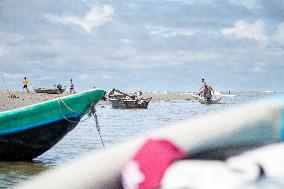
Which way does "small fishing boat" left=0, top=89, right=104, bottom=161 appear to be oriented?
to the viewer's right

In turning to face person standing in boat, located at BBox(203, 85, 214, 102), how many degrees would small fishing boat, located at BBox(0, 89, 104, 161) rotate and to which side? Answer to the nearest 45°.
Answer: approximately 45° to its left

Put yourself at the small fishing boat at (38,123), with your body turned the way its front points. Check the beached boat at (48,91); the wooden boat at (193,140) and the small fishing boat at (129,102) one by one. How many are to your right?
1

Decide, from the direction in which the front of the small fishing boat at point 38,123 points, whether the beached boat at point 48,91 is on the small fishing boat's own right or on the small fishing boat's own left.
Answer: on the small fishing boat's own left
